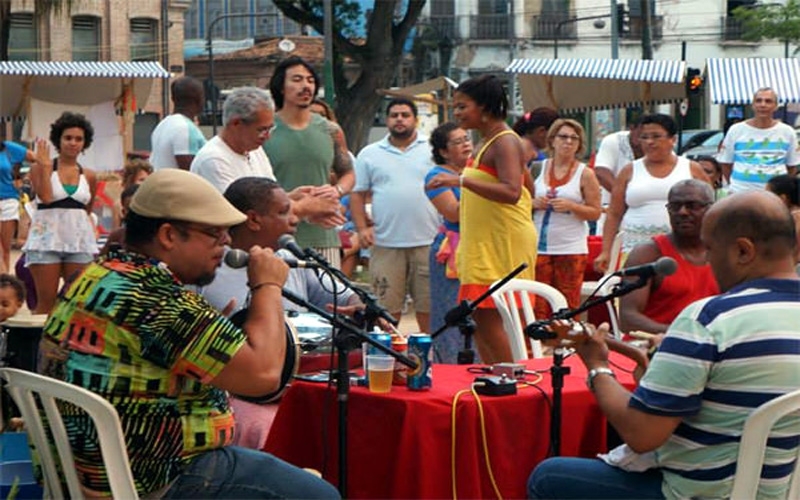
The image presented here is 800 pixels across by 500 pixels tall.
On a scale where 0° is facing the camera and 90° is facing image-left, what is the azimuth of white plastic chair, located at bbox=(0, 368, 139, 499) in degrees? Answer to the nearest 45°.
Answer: approximately 225°

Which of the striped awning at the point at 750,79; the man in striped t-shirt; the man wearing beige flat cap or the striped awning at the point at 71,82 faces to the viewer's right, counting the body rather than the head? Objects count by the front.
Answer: the man wearing beige flat cap

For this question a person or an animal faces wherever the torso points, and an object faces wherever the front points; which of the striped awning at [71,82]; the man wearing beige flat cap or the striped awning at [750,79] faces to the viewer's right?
the man wearing beige flat cap

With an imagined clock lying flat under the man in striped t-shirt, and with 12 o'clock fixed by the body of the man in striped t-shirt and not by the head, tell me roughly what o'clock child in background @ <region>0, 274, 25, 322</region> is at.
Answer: The child in background is roughly at 12 o'clock from the man in striped t-shirt.

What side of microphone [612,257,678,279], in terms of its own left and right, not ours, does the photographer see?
right

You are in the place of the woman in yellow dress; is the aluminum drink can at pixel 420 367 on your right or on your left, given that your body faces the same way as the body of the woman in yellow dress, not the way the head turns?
on your left

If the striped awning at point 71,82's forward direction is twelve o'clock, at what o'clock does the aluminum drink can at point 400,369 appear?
The aluminum drink can is roughly at 12 o'clock from the striped awning.

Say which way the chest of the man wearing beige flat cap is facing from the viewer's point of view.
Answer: to the viewer's right

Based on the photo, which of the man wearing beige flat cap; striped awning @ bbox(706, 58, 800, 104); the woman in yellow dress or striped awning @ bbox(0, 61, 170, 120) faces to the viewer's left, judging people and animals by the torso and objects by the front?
the woman in yellow dress

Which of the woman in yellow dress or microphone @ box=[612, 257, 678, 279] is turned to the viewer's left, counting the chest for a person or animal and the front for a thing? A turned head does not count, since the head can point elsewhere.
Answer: the woman in yellow dress

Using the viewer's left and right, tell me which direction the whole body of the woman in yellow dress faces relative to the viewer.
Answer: facing to the left of the viewer

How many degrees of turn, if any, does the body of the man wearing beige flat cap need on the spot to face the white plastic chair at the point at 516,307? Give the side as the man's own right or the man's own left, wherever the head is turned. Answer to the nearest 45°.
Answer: approximately 45° to the man's own left
